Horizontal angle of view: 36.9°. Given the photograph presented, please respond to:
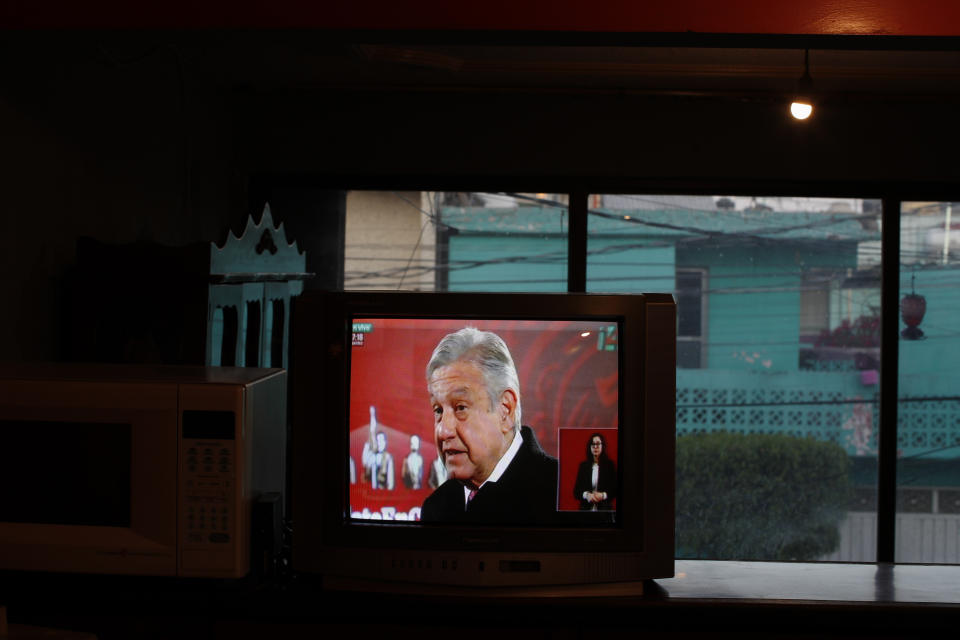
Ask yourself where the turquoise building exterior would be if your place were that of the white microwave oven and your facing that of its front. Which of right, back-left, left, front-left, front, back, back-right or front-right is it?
back-left

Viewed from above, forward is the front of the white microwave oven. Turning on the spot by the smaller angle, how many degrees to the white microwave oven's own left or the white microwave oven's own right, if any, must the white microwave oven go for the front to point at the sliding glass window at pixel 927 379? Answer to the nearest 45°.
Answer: approximately 135° to the white microwave oven's own left

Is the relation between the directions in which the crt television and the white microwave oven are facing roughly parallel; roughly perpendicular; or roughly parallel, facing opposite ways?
roughly parallel

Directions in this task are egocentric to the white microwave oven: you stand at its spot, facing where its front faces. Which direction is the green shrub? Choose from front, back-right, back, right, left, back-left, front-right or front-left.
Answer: back-left

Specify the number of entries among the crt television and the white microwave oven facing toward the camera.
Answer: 2

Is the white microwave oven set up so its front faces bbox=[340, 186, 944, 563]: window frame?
no

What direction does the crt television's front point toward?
toward the camera

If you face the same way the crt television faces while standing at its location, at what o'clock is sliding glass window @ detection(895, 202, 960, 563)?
The sliding glass window is roughly at 7 o'clock from the crt television.
